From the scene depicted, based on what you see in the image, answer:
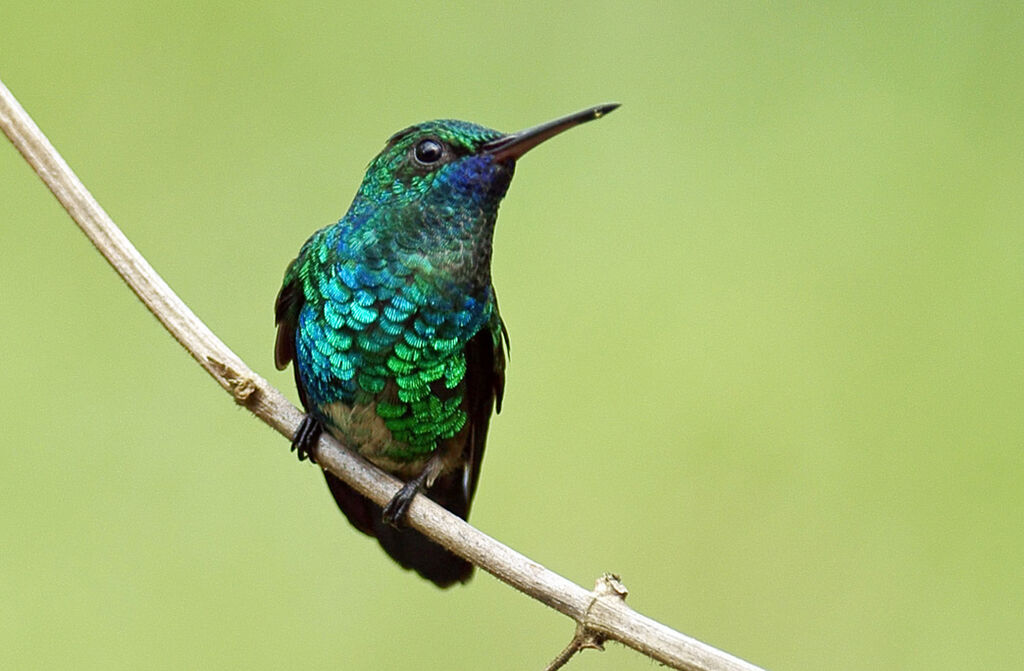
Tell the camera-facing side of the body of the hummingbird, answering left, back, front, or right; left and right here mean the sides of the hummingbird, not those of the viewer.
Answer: front
